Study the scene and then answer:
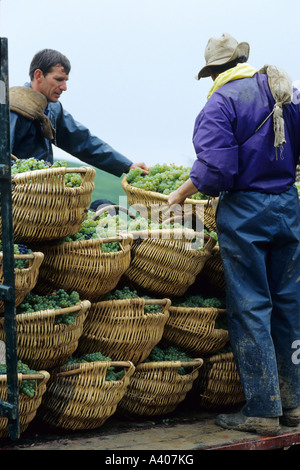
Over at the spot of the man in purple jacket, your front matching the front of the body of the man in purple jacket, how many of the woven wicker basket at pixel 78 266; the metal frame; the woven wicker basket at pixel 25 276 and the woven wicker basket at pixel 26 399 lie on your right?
0

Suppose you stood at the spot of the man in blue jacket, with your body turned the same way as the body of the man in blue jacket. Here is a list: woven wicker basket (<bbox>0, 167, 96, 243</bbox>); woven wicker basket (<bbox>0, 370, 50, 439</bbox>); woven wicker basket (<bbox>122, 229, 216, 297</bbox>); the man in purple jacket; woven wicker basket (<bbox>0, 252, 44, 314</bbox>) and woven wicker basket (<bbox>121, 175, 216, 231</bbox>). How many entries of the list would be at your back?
0

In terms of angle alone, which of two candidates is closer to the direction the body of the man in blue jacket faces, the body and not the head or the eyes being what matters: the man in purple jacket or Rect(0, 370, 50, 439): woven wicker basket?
the man in purple jacket

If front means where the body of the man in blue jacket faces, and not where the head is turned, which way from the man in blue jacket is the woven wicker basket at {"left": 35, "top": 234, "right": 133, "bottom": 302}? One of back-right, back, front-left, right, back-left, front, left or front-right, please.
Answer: front-right

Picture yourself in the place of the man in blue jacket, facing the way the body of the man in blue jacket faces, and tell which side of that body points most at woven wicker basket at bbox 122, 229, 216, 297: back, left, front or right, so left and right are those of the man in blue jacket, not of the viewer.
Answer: front

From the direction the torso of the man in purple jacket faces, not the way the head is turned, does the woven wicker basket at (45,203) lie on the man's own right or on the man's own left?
on the man's own left

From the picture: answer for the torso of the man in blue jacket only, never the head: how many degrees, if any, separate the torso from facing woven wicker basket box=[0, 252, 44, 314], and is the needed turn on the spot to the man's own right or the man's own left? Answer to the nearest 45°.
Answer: approximately 45° to the man's own right

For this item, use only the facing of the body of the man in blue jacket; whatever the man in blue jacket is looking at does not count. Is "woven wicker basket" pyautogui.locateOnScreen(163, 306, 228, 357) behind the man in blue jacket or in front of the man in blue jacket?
in front

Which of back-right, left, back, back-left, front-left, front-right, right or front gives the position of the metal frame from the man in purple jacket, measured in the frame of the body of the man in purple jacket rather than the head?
left

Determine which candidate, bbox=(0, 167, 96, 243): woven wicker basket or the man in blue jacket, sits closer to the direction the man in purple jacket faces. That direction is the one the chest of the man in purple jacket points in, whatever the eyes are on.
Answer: the man in blue jacket

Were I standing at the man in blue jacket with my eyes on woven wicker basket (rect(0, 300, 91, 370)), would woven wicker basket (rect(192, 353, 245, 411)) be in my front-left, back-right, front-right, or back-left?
front-left

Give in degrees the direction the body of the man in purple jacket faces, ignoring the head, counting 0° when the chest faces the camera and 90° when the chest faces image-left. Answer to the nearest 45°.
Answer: approximately 135°

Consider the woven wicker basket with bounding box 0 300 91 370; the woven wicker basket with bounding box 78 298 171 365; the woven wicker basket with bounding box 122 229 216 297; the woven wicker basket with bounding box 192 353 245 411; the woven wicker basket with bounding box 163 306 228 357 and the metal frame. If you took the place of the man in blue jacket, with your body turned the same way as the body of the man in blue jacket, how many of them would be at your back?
0

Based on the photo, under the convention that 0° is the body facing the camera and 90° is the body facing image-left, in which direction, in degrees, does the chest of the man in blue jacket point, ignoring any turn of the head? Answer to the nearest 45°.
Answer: approximately 315°

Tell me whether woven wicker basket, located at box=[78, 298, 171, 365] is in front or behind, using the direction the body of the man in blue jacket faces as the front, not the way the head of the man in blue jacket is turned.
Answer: in front

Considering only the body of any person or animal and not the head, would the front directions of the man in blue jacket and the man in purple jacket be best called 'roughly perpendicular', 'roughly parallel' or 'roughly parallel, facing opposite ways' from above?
roughly parallel, facing opposite ways

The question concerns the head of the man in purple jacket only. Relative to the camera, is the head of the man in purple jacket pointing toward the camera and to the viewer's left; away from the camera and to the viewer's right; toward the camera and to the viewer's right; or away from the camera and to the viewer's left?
away from the camera and to the viewer's left

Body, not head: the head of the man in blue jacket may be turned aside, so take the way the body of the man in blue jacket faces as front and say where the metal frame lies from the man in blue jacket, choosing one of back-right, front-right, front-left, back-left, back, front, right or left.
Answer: front-right

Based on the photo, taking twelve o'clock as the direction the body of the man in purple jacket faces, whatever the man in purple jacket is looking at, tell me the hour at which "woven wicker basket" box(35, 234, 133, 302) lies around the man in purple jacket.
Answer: The woven wicker basket is roughly at 10 o'clock from the man in purple jacket.
